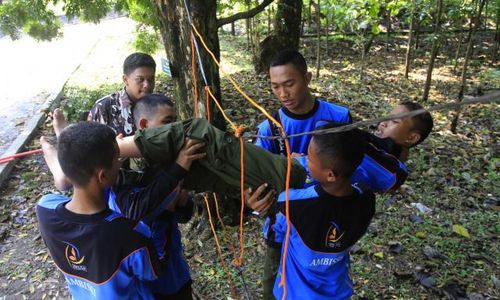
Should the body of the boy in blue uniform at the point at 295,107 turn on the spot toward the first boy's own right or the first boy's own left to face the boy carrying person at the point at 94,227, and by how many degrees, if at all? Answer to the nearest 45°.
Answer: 0° — they already face them

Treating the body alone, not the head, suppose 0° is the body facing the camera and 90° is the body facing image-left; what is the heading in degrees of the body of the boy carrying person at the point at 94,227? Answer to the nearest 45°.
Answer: approximately 225°

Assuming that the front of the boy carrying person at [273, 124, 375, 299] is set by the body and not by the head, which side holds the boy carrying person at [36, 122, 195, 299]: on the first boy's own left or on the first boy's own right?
on the first boy's own left

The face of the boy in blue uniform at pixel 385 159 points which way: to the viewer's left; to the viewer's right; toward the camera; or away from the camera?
to the viewer's left

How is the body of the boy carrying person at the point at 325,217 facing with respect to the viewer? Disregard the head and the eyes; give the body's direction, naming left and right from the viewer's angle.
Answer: facing away from the viewer and to the left of the viewer

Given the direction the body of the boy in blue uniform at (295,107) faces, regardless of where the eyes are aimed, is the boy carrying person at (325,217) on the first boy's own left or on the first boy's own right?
on the first boy's own left

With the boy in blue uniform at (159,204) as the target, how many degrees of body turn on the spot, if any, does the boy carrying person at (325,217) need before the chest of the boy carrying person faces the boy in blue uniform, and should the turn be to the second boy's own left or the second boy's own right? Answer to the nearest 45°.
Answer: approximately 45° to the second boy's own left

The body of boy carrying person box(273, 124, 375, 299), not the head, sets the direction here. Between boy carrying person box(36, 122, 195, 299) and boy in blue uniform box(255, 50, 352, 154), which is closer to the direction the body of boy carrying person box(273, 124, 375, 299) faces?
the boy in blue uniform
